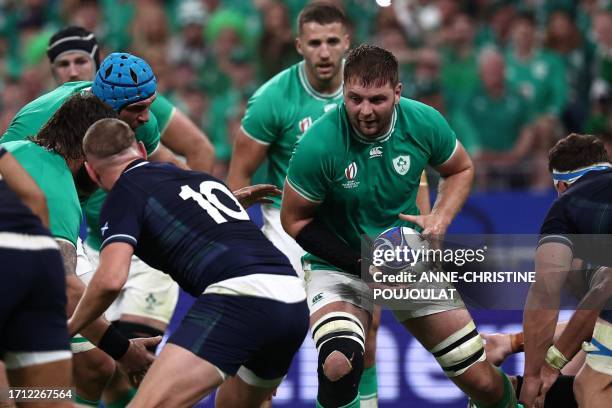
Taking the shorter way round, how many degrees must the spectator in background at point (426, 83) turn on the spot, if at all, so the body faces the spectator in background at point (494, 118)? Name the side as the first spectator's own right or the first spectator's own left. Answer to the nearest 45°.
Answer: approximately 90° to the first spectator's own left

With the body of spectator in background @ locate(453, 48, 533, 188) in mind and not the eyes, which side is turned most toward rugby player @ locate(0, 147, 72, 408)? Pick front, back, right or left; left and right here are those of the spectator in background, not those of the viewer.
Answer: front

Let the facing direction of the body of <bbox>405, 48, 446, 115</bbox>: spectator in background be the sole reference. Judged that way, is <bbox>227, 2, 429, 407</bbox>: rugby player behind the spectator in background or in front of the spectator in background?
in front

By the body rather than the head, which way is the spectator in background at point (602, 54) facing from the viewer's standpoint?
toward the camera

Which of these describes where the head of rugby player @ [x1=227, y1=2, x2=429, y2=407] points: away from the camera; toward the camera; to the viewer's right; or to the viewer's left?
toward the camera

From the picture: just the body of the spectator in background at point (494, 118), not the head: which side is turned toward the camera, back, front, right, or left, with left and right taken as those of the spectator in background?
front

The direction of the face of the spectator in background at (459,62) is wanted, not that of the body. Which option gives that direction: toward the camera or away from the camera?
toward the camera

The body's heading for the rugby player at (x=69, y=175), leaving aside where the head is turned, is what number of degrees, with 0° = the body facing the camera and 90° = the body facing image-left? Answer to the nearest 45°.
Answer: approximately 270°

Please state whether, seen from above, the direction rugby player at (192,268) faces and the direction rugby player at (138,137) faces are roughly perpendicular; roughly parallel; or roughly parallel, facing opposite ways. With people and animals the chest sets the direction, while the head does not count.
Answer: roughly parallel, facing opposite ways

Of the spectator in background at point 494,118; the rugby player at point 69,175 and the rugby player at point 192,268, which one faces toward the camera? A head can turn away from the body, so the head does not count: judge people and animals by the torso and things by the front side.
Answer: the spectator in background

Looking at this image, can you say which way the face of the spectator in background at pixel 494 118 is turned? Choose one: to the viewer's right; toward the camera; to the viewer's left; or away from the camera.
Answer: toward the camera

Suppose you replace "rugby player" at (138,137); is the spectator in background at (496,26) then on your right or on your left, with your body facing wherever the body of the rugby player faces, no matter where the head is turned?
on your left

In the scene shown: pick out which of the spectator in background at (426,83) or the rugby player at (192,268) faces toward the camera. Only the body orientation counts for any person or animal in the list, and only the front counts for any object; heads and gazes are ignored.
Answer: the spectator in background
